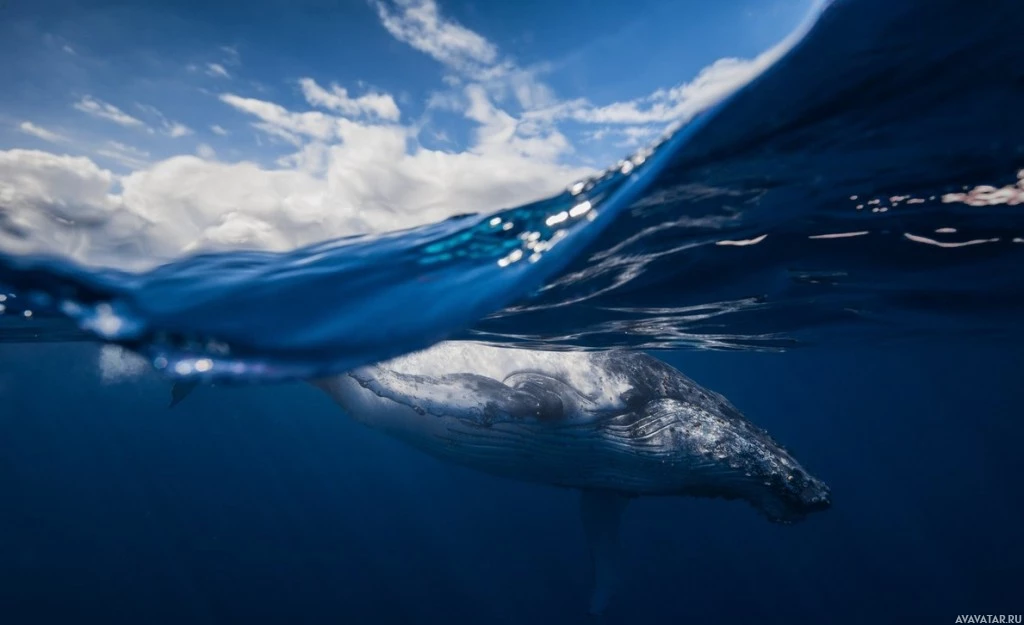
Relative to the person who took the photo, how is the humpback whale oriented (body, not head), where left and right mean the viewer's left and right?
facing to the right of the viewer
